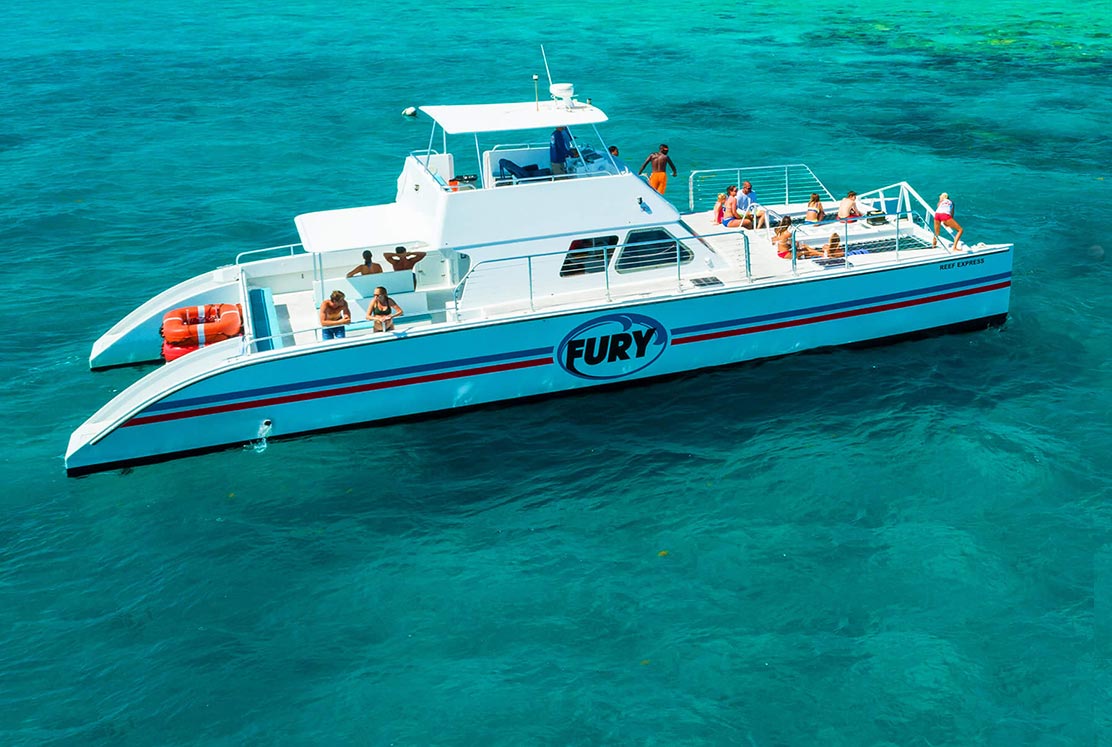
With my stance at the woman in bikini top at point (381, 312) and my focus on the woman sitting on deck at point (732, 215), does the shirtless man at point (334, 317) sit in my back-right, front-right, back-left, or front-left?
back-left

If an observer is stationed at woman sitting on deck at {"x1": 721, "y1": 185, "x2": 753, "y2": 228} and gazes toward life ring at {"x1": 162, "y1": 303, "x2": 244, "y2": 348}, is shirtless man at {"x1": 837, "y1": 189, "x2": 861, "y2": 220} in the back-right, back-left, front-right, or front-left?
back-left

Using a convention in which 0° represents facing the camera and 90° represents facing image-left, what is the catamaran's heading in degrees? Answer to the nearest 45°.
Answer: approximately 270°

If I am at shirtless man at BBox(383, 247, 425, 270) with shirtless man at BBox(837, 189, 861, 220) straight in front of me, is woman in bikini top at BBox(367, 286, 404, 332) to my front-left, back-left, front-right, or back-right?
back-right
